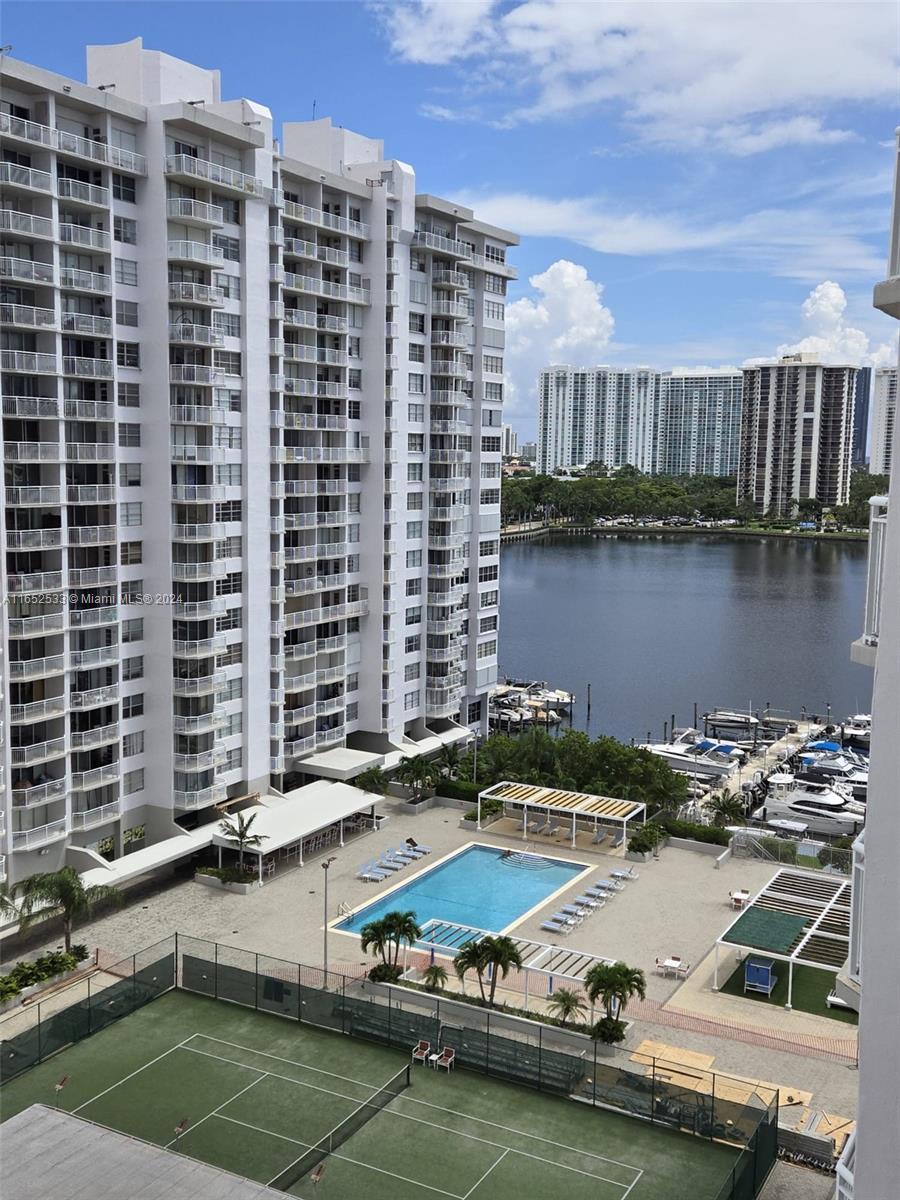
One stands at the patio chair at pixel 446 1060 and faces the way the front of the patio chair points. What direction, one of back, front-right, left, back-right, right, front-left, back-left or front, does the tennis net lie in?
front

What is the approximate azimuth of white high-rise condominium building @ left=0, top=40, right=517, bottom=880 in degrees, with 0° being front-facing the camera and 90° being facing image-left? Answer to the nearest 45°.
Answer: approximately 315°

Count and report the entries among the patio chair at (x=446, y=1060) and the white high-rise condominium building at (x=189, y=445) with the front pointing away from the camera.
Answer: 0

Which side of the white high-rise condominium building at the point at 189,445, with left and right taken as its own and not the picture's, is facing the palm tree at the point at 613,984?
front

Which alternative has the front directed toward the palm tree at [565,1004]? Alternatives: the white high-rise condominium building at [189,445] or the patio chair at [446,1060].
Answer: the white high-rise condominium building

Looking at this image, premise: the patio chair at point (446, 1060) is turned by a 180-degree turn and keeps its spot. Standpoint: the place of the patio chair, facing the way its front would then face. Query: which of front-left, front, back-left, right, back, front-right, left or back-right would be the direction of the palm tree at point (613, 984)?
front-right

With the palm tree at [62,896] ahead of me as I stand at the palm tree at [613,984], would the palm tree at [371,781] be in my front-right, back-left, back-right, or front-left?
front-right

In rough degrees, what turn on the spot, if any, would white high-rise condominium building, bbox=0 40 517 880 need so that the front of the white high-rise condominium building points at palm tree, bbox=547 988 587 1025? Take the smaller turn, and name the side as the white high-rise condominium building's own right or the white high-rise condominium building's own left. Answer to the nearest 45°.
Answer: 0° — it already faces it

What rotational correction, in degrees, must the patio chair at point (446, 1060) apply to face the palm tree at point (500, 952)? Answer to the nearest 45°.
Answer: approximately 180°

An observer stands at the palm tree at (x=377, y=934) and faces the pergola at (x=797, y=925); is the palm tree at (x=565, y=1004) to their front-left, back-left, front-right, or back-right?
front-right

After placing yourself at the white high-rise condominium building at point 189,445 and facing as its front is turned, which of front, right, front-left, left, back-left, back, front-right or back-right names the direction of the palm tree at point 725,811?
front-left

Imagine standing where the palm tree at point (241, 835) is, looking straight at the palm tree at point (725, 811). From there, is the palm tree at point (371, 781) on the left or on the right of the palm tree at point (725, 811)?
left

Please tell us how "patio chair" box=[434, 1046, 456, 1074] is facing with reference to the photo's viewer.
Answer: facing the viewer and to the left of the viewer

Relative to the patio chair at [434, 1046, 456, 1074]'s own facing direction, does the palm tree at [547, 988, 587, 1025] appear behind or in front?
behind
